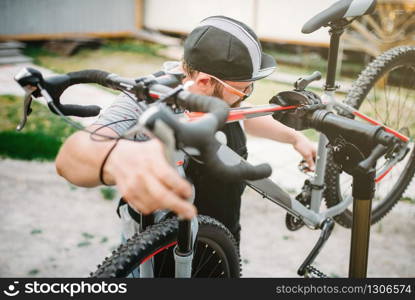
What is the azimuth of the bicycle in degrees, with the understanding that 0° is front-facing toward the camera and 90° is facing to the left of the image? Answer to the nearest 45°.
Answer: approximately 45°
